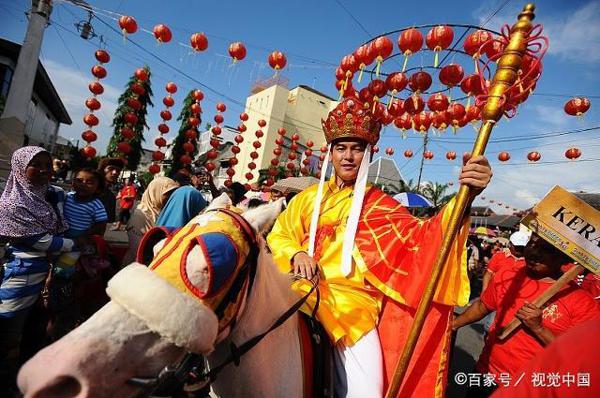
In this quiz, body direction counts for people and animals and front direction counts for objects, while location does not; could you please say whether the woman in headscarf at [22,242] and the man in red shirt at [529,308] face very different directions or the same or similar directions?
very different directions

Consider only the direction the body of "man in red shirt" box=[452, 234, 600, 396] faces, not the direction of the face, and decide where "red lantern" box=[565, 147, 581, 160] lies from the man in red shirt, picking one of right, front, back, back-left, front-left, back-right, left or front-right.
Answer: back-right

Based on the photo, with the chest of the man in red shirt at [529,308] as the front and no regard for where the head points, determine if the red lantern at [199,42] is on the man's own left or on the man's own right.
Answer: on the man's own right

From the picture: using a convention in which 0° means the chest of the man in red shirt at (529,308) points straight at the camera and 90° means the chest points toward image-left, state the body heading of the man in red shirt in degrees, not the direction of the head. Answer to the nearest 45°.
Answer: approximately 45°

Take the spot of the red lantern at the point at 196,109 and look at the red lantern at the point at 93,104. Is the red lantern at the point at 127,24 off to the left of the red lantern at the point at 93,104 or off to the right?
left

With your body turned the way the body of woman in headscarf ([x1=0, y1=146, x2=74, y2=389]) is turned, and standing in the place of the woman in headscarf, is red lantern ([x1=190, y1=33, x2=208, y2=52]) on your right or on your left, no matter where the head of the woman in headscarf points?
on your left

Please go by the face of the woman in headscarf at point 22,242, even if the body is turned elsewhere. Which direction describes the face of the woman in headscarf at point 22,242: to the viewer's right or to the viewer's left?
to the viewer's right

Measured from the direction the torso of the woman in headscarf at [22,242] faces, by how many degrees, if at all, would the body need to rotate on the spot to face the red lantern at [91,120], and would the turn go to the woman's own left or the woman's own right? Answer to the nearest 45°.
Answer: approximately 135° to the woman's own left

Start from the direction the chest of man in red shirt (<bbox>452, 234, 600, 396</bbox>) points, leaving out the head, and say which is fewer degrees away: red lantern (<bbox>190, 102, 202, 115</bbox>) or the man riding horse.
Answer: the man riding horse

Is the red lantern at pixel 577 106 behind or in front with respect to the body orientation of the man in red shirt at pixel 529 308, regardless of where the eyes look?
behind
